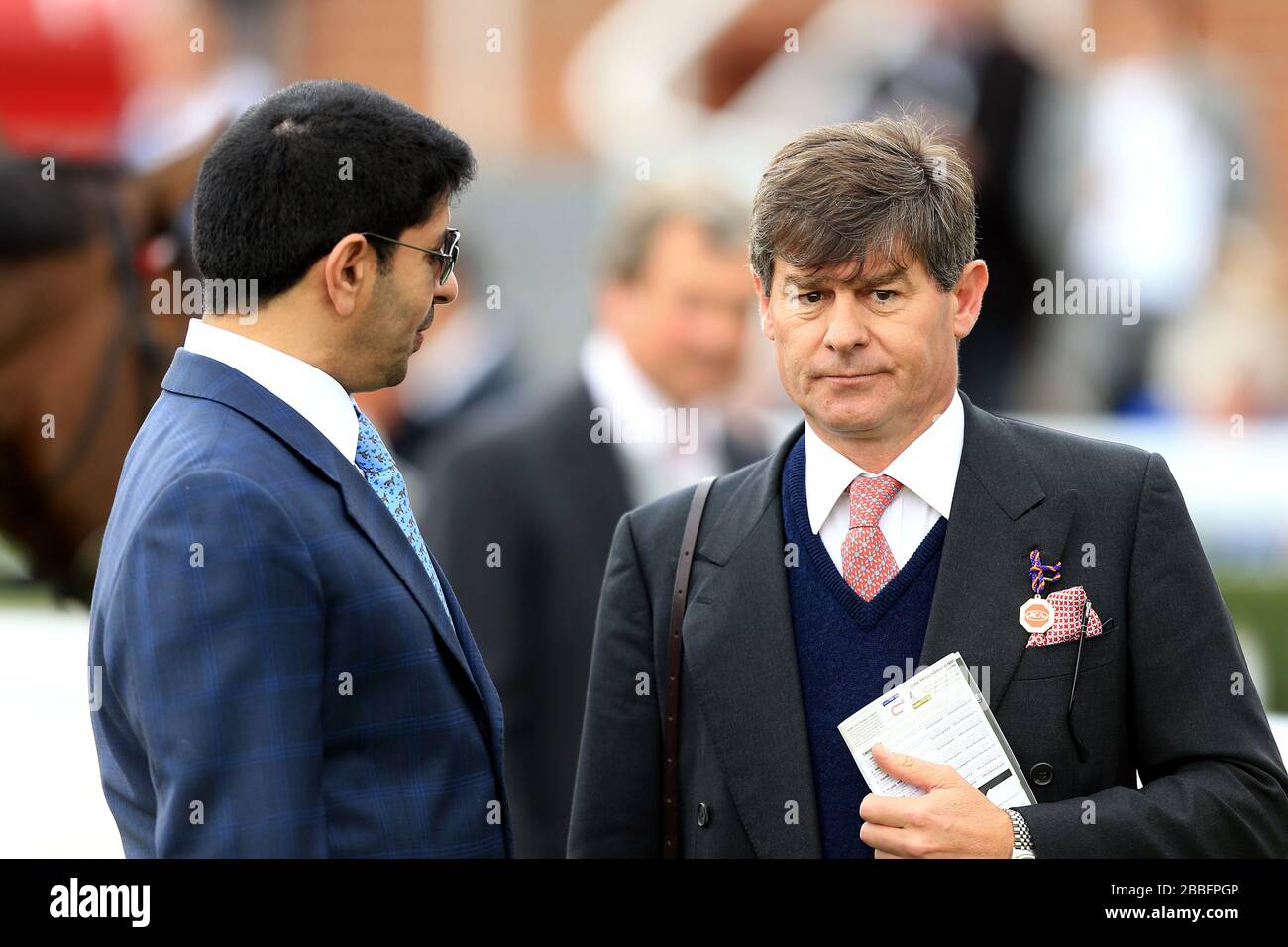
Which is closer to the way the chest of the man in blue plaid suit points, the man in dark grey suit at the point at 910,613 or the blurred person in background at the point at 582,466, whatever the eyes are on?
the man in dark grey suit

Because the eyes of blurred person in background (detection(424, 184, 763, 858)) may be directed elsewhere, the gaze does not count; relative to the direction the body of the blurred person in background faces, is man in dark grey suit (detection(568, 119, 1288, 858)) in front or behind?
in front

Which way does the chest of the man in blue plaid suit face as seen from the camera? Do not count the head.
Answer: to the viewer's right

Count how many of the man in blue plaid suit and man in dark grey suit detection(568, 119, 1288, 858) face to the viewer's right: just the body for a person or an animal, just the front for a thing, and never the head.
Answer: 1

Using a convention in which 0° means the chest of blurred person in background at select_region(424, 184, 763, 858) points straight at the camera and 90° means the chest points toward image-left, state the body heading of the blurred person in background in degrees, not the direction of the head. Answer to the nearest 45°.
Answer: approximately 315°

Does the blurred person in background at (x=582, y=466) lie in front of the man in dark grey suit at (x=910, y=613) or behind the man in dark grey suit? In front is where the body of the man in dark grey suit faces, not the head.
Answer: behind

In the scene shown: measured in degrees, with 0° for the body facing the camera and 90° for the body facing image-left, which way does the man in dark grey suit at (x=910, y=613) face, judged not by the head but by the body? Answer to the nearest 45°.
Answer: approximately 0°
